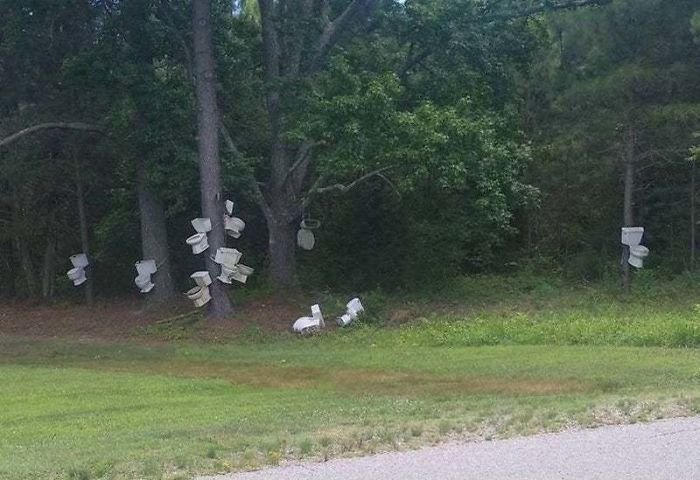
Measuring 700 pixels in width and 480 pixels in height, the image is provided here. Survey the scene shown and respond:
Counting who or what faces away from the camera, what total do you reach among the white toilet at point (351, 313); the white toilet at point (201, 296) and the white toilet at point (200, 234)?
0

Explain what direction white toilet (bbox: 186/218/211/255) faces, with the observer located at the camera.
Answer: facing the viewer and to the left of the viewer

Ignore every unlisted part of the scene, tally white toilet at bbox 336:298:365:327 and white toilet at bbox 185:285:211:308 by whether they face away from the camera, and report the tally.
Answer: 0

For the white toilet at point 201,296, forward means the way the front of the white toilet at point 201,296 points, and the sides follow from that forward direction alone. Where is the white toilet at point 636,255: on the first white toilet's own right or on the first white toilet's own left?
on the first white toilet's own left

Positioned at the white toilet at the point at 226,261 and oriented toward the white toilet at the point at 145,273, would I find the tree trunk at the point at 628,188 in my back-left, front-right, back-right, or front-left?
back-right

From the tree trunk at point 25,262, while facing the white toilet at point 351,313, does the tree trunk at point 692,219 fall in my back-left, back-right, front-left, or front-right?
front-left

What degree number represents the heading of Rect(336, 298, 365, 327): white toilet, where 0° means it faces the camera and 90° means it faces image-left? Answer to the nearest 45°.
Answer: approximately 45°

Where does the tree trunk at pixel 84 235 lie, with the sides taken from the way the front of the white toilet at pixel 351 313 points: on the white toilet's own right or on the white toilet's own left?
on the white toilet's own right

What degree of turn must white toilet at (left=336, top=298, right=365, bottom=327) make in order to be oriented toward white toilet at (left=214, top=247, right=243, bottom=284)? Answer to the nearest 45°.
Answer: approximately 45° to its right

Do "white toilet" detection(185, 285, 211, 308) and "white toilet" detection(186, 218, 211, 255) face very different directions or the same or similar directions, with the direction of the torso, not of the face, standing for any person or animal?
same or similar directions

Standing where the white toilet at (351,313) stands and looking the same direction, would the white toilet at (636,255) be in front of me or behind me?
behind
